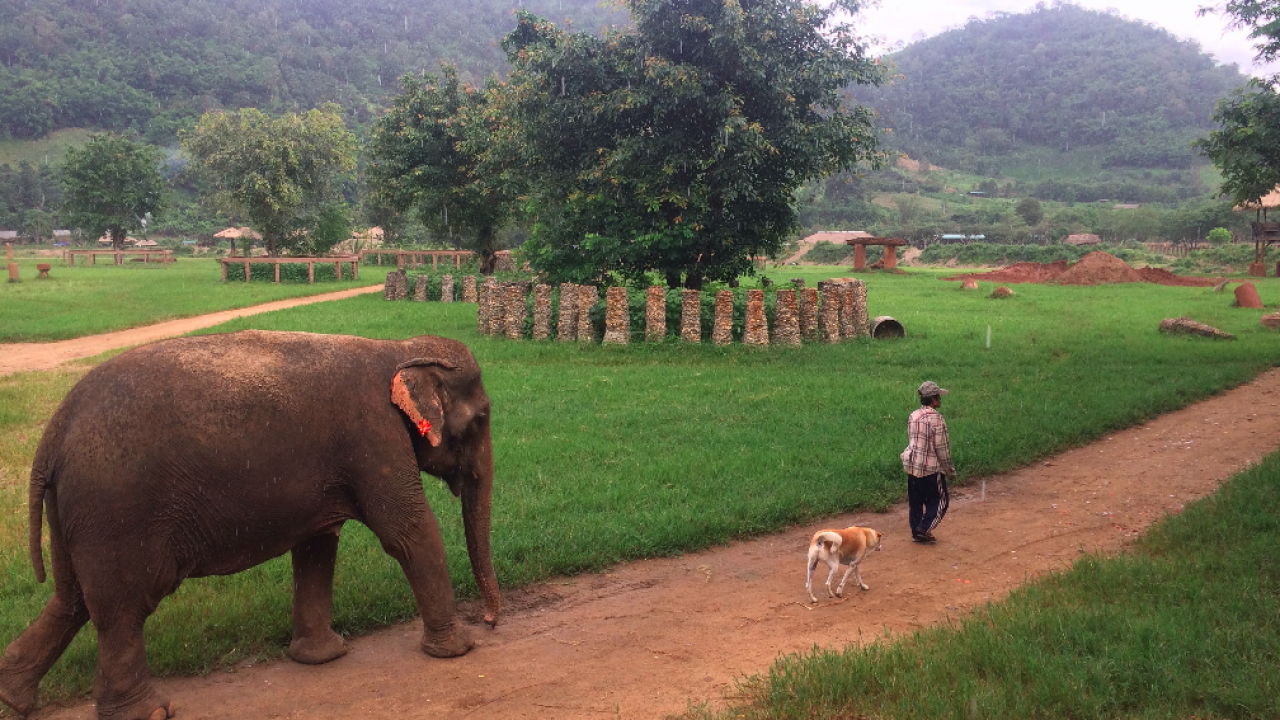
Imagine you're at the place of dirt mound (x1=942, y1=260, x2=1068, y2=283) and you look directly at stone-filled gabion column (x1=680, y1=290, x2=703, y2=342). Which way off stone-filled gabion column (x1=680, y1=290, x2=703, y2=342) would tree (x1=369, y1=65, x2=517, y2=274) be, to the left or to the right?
right

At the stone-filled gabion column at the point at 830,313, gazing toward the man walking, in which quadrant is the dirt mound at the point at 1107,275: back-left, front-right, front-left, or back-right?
back-left

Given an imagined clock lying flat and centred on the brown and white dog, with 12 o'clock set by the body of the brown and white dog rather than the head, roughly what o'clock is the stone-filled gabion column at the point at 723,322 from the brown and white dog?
The stone-filled gabion column is roughly at 10 o'clock from the brown and white dog.

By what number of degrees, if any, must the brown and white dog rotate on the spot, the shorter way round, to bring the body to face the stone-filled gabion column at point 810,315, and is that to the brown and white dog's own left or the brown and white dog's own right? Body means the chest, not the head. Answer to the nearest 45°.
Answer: approximately 45° to the brown and white dog's own left

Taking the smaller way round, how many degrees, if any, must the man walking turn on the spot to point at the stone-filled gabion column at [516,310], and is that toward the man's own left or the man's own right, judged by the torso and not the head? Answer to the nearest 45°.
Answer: approximately 90° to the man's own left

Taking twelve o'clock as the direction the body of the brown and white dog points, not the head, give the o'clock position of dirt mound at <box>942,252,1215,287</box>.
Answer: The dirt mound is roughly at 11 o'clock from the brown and white dog.

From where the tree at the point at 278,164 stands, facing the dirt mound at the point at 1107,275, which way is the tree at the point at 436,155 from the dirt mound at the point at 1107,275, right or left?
right

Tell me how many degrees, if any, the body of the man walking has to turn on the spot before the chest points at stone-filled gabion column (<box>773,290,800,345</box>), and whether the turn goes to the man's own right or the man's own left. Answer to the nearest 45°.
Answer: approximately 45° to the man's own left

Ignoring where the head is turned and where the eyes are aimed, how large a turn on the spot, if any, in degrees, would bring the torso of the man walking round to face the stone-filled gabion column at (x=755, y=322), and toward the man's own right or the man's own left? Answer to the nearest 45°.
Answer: approximately 45° to the man's own left

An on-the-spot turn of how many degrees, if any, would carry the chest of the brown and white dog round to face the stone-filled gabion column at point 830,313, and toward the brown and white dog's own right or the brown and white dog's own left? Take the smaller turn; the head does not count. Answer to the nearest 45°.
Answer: approximately 45° to the brown and white dog's own left

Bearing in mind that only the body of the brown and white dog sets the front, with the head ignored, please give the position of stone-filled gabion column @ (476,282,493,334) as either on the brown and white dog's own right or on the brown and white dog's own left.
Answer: on the brown and white dog's own left

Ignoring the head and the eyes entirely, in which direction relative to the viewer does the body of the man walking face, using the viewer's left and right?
facing away from the viewer and to the right of the viewer
